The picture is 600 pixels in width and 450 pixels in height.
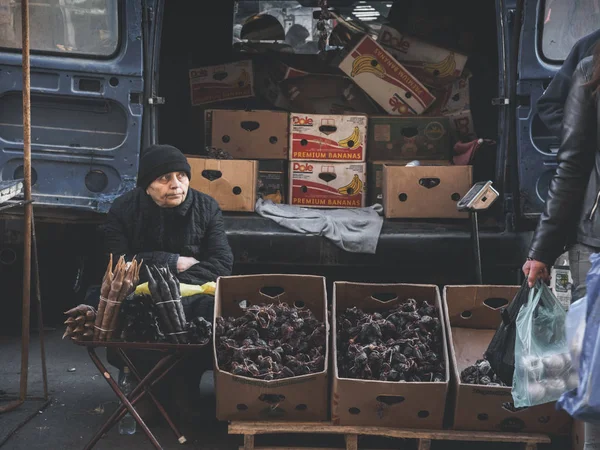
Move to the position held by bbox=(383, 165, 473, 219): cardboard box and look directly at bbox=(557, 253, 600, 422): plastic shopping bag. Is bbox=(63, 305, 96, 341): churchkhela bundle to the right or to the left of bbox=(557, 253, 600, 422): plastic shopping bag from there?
right

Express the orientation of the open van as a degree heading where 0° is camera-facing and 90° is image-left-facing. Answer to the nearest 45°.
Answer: approximately 180°

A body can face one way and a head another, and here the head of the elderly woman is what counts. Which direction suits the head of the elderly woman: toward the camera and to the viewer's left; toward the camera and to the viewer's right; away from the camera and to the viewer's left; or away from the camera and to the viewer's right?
toward the camera and to the viewer's right

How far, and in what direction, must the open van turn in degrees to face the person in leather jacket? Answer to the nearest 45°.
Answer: approximately 135° to its right

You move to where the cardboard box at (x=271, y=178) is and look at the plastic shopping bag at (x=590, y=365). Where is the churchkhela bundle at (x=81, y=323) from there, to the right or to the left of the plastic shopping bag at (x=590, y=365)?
right

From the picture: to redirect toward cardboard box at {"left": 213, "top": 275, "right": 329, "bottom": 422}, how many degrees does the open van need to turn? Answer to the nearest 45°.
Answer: approximately 135° to its right

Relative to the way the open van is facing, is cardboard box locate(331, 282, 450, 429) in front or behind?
behind
